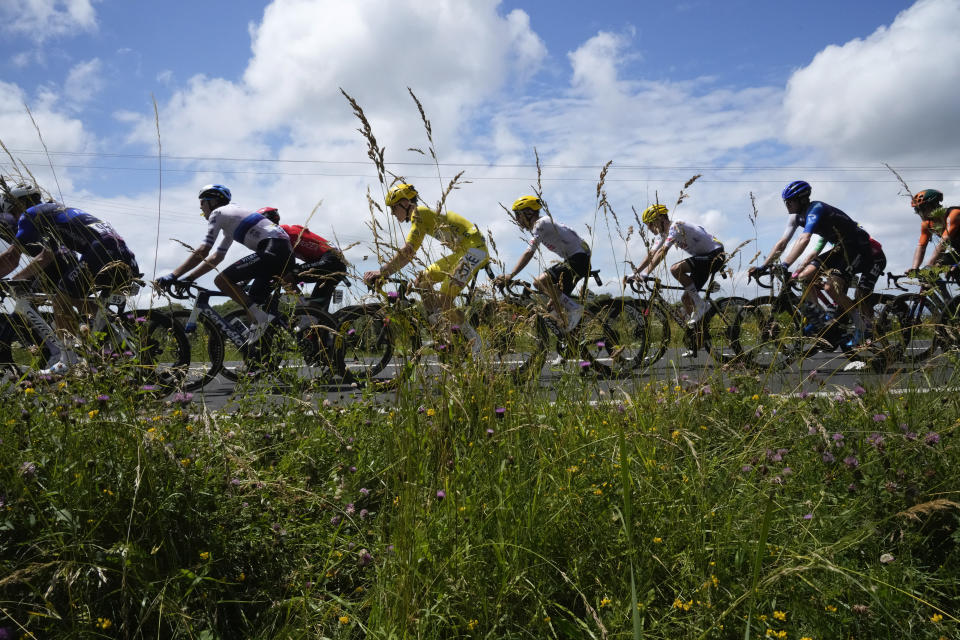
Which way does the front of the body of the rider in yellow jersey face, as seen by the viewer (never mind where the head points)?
to the viewer's left

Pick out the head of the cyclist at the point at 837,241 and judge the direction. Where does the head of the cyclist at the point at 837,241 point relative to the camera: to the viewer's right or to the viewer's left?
to the viewer's left

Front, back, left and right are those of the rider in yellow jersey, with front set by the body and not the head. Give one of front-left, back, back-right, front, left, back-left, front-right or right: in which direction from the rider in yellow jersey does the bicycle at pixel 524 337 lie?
back-right

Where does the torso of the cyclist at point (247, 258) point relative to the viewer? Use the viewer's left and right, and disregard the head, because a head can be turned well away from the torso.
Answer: facing to the left of the viewer

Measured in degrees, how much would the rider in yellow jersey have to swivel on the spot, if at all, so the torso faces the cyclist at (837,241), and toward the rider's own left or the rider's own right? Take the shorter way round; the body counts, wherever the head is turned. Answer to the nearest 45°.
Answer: approximately 135° to the rider's own right

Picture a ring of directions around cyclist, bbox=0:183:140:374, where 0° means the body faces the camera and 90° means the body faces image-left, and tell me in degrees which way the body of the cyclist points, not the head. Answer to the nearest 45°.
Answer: approximately 90°
